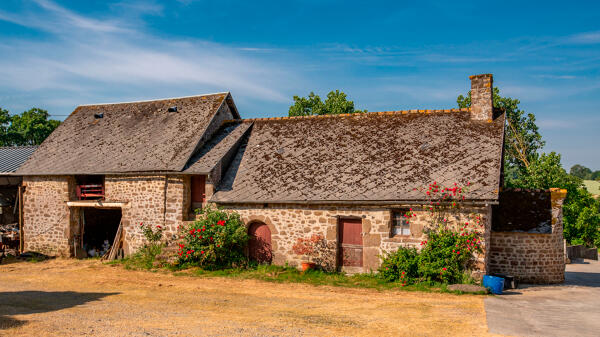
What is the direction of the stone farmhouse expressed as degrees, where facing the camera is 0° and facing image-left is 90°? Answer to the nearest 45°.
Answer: approximately 0°

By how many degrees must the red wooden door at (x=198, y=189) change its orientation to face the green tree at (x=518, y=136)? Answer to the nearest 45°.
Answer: approximately 135° to its left

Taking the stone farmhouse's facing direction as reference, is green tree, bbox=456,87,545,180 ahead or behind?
behind

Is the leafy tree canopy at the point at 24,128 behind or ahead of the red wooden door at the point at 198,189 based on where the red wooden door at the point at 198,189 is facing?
behind

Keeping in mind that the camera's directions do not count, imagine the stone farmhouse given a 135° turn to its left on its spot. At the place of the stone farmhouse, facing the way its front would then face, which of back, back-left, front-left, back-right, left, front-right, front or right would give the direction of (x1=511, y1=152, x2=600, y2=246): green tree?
front

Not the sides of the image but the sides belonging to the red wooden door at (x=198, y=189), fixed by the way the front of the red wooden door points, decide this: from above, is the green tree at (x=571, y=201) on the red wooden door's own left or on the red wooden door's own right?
on the red wooden door's own left

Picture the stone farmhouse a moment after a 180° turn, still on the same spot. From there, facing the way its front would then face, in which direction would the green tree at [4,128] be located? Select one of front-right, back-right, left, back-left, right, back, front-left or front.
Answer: front-left

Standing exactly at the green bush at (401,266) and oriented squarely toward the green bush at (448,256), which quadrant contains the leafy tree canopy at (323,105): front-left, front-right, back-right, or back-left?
back-left

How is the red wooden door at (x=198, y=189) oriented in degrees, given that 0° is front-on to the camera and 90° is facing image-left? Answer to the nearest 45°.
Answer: approximately 0°

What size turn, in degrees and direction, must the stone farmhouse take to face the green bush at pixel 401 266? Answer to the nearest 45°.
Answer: approximately 45° to its left

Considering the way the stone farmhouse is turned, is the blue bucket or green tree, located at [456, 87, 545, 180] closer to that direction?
the blue bucket

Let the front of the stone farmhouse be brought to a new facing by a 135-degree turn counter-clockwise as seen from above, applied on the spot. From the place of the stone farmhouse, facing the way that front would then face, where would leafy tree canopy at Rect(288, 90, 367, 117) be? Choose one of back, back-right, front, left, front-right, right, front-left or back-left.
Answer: front-left
